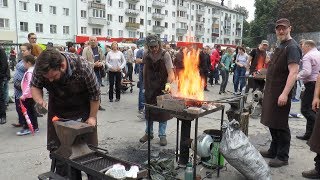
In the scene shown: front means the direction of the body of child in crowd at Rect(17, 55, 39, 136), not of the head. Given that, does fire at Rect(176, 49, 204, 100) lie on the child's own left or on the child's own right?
on the child's own left

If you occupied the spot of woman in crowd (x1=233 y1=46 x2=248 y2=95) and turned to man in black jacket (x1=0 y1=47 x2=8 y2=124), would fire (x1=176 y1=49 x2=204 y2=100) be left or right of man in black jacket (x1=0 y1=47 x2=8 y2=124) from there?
left

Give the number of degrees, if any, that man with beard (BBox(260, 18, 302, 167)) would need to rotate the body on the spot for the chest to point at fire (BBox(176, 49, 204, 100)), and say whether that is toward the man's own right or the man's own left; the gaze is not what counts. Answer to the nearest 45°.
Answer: approximately 45° to the man's own right
